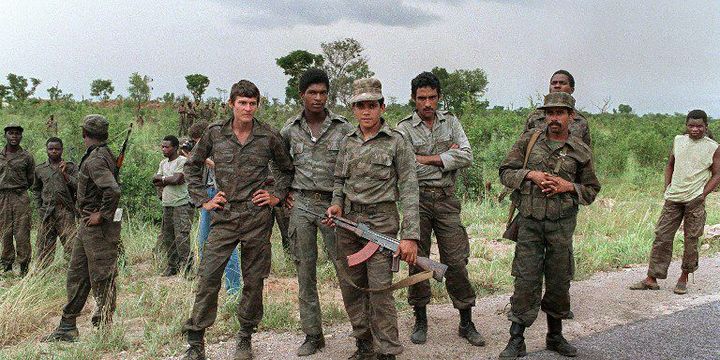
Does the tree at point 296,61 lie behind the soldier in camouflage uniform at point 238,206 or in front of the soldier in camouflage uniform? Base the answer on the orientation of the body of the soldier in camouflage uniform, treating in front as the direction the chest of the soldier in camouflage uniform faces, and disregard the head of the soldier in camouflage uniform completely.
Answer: behind

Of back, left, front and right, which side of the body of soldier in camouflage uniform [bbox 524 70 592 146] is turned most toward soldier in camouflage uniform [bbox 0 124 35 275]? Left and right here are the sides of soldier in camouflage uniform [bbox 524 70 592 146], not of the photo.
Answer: right

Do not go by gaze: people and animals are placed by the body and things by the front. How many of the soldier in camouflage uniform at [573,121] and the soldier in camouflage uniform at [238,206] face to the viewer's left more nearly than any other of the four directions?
0

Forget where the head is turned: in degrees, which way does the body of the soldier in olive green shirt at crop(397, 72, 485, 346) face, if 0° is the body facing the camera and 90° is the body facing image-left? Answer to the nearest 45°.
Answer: approximately 0°

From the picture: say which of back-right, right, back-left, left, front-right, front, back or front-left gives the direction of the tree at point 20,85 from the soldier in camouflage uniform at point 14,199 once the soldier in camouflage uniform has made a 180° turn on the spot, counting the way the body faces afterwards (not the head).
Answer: front

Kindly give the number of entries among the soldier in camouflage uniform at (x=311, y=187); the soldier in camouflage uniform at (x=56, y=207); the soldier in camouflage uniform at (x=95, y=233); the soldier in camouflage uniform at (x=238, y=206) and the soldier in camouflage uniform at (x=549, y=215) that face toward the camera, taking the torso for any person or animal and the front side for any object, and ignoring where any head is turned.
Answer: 4

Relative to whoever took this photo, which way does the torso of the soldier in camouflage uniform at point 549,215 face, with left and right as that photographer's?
facing the viewer

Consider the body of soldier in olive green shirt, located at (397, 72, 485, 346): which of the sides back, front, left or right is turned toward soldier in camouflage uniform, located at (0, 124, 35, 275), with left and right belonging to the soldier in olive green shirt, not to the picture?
right

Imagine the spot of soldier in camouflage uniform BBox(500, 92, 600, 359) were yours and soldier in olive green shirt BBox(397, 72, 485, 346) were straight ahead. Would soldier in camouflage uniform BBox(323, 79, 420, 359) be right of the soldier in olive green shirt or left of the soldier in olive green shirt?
left
